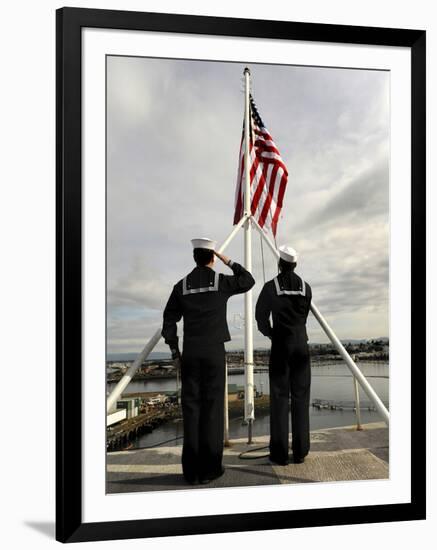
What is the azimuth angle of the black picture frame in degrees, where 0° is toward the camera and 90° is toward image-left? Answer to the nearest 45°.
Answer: approximately 315°
